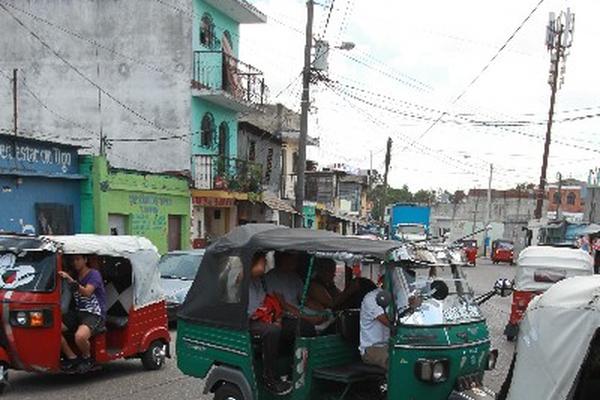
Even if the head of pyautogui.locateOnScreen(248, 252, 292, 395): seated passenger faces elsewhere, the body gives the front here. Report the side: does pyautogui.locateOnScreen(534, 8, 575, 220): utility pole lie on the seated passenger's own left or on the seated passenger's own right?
on the seated passenger's own left

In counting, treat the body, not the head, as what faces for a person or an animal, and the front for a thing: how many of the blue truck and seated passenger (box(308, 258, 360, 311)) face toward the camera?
1

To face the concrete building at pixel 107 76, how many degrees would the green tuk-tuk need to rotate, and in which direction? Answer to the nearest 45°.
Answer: approximately 180°

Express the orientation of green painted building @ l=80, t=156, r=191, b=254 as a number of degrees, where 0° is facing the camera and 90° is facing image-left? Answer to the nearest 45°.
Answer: approximately 315°

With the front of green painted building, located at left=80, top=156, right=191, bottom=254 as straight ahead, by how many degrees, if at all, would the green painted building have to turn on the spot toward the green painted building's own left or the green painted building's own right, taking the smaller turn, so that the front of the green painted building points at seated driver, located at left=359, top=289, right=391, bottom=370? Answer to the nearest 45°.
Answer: approximately 45° to the green painted building's own right
